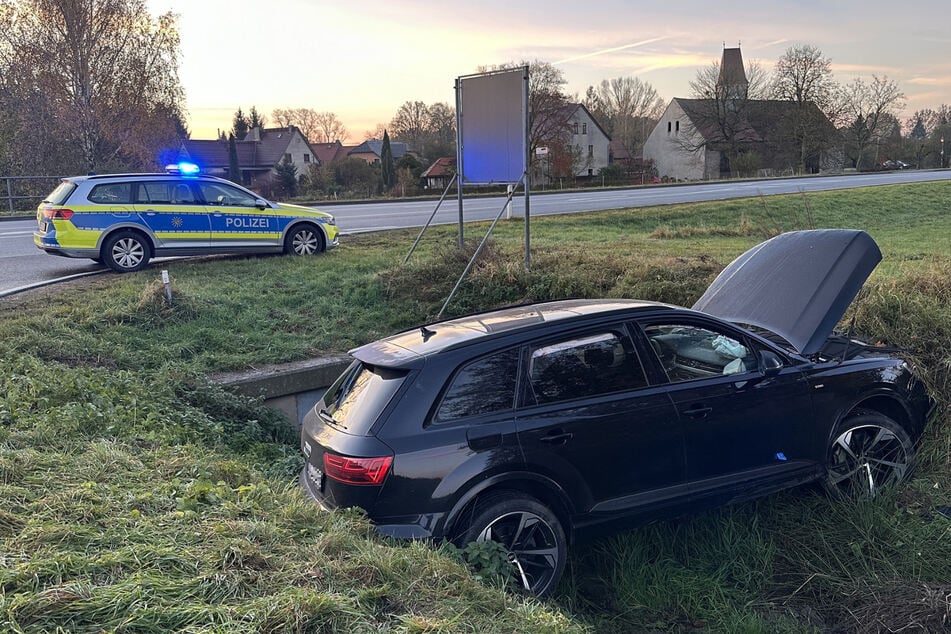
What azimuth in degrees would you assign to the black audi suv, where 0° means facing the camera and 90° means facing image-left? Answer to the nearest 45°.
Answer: approximately 225°

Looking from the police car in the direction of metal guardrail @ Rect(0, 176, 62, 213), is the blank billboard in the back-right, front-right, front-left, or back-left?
back-right

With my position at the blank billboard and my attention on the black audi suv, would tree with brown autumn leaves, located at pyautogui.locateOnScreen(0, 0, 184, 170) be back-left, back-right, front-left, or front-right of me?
back-right

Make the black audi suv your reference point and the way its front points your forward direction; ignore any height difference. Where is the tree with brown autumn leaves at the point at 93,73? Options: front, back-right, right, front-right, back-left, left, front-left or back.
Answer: left

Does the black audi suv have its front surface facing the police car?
no

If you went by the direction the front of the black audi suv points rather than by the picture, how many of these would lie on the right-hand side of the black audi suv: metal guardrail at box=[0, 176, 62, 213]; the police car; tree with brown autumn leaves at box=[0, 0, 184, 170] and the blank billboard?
0

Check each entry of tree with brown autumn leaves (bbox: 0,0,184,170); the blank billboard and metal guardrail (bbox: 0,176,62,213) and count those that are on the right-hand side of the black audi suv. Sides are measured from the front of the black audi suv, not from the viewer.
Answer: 0

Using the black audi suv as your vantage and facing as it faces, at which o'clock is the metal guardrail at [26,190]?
The metal guardrail is roughly at 9 o'clock from the black audi suv.

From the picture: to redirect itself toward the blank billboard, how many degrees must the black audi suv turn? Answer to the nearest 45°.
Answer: approximately 45° to its left

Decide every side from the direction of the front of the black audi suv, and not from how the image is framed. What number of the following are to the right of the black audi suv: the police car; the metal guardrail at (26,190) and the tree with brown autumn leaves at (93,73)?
0
